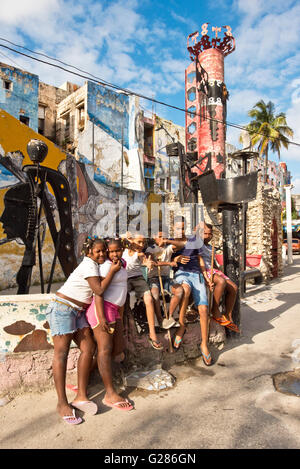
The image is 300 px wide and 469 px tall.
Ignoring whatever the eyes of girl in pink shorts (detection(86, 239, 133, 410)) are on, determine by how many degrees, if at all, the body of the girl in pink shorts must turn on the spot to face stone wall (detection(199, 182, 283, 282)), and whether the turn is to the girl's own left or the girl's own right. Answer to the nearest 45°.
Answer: approximately 90° to the girl's own left

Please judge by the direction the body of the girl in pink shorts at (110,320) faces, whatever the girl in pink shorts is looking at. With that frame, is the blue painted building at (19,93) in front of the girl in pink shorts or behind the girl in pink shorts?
behind

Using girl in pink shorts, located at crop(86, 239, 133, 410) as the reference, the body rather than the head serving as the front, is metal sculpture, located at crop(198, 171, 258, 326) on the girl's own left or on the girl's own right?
on the girl's own left

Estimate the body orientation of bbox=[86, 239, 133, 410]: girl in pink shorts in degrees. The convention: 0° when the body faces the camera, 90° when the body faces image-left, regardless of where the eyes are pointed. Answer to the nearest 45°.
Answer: approximately 315°

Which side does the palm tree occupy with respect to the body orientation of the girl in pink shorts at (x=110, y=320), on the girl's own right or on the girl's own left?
on the girl's own left
